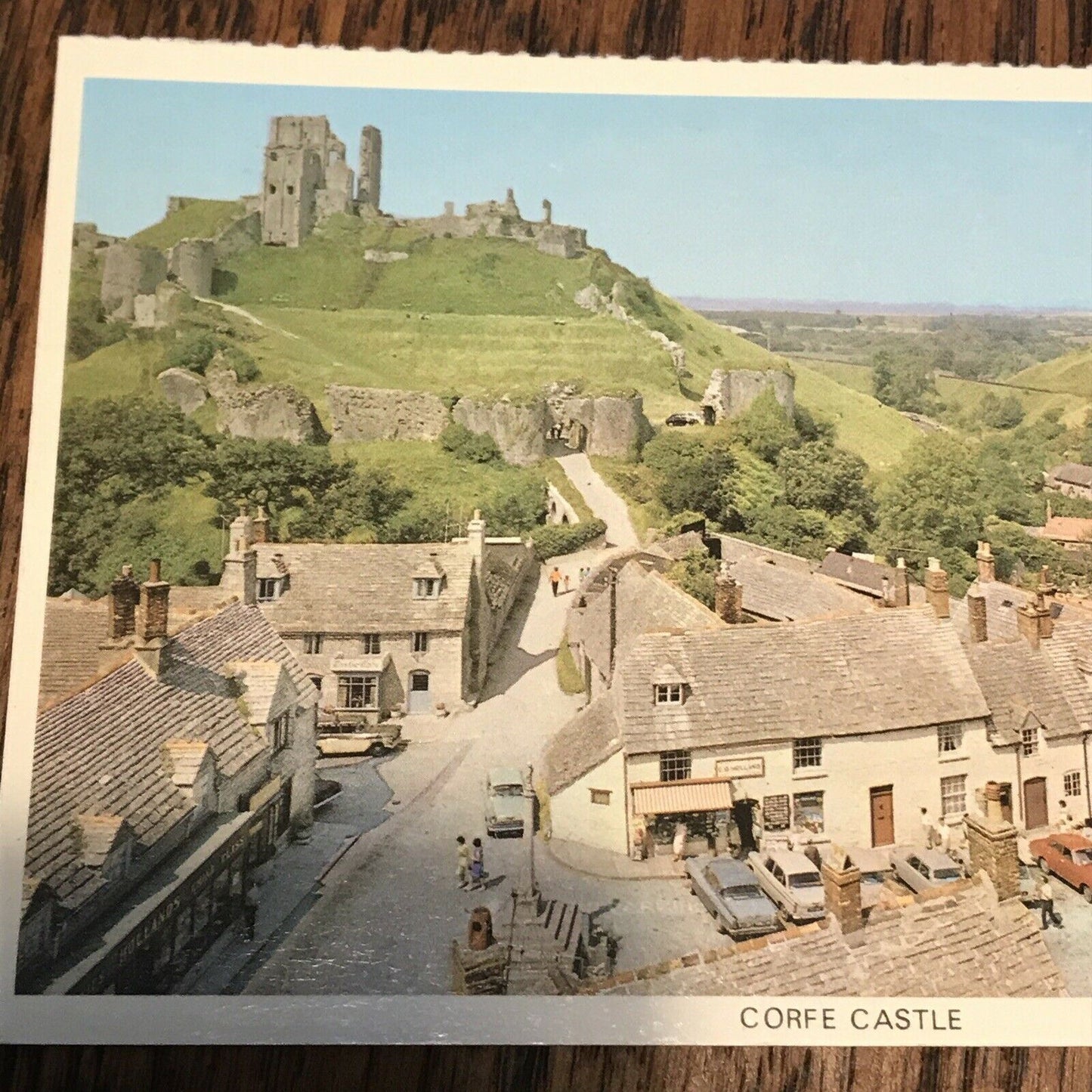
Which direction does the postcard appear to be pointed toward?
toward the camera
